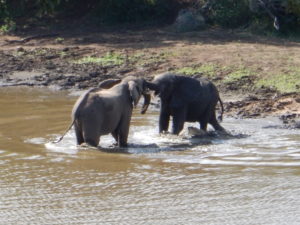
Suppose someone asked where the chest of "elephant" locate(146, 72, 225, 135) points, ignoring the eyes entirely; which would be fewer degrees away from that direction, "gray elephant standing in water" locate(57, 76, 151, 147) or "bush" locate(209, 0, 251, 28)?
the gray elephant standing in water

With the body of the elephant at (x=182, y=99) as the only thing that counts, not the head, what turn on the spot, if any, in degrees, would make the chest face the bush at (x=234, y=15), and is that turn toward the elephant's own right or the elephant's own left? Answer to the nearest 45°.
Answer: approximately 90° to the elephant's own right

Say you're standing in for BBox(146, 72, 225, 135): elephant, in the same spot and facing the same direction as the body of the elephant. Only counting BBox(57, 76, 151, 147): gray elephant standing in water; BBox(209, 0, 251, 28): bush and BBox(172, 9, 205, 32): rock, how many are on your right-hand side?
2

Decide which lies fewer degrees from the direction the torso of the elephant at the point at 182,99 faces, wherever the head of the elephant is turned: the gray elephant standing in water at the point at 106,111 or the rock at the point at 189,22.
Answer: the gray elephant standing in water

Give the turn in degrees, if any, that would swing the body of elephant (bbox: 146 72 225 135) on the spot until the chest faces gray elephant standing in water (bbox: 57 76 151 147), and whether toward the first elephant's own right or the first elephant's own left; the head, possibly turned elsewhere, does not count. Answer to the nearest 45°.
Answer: approximately 45° to the first elephant's own left

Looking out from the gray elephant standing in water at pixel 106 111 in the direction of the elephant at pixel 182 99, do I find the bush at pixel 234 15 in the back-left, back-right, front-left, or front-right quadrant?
front-left

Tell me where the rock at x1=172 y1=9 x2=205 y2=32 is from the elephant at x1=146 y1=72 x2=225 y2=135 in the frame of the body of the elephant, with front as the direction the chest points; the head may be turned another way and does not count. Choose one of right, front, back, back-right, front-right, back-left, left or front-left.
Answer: right

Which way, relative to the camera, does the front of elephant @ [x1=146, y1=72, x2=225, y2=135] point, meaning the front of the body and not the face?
to the viewer's left
